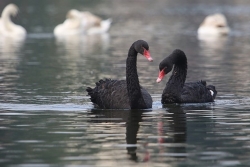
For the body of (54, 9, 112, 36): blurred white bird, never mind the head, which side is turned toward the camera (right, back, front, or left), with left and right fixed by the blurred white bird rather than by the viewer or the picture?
left

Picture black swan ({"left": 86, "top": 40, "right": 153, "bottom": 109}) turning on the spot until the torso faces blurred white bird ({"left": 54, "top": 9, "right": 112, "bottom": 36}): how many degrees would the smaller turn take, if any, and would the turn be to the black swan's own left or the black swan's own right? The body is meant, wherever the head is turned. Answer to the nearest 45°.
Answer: approximately 135° to the black swan's own left

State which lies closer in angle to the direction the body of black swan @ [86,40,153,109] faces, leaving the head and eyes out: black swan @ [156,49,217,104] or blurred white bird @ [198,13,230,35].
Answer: the black swan

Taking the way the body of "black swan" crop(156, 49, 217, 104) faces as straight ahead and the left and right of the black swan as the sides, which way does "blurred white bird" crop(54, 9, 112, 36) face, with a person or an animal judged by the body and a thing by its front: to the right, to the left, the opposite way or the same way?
the same way

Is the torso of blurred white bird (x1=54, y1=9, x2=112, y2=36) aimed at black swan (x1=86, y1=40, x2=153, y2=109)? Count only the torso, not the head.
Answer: no

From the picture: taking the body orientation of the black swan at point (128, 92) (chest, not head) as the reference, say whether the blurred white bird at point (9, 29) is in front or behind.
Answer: behind

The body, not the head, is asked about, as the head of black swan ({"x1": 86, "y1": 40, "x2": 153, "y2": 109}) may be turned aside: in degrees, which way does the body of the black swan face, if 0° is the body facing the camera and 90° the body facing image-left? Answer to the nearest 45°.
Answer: approximately 315°

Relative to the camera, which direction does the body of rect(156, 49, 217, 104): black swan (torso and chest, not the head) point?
to the viewer's left
